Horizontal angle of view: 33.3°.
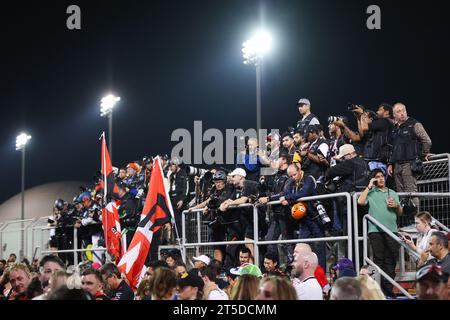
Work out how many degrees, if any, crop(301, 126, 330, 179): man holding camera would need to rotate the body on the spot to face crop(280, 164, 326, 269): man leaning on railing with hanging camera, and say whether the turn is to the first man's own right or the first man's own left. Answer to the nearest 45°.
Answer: approximately 45° to the first man's own left

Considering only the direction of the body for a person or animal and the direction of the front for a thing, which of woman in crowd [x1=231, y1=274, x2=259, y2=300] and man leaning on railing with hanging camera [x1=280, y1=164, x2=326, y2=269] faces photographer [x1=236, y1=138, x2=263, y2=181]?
the woman in crowd

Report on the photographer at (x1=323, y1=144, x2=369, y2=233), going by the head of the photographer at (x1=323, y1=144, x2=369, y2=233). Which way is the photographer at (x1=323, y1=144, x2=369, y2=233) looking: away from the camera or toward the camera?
toward the camera

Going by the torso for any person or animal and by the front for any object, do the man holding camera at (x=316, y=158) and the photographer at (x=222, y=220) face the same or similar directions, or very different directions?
same or similar directions

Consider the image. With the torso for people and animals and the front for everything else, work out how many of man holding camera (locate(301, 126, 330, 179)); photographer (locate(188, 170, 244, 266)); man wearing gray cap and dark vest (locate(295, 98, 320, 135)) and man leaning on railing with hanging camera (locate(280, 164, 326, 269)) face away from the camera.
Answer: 0

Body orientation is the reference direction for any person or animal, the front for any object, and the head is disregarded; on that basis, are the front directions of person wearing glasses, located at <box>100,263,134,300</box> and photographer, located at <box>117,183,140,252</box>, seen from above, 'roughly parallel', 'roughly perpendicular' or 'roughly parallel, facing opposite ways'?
roughly parallel

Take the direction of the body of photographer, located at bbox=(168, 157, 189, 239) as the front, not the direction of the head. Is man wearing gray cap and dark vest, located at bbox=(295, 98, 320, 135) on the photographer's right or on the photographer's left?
on the photographer's left

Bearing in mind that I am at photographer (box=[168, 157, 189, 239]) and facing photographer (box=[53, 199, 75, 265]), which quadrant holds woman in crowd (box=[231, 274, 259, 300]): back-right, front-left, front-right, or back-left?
back-left

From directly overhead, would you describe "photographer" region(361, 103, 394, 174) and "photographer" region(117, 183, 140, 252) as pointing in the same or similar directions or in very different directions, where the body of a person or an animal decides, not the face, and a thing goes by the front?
same or similar directions

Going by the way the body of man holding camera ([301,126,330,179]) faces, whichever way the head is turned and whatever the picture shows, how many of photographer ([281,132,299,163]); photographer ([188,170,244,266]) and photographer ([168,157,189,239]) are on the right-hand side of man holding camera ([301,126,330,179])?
3

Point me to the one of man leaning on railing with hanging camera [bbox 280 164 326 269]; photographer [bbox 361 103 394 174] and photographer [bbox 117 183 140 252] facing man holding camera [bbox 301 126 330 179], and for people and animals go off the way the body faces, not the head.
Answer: photographer [bbox 361 103 394 174]

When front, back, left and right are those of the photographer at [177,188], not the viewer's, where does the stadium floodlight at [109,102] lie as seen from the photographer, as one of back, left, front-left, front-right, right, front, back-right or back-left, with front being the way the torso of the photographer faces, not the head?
back-right

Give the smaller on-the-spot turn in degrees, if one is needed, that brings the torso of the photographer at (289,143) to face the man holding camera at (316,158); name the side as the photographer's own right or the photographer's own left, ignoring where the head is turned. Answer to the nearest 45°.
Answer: approximately 90° to the photographer's own left

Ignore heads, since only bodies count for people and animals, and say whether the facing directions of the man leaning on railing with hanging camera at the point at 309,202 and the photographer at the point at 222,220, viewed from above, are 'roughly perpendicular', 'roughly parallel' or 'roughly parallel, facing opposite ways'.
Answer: roughly parallel
